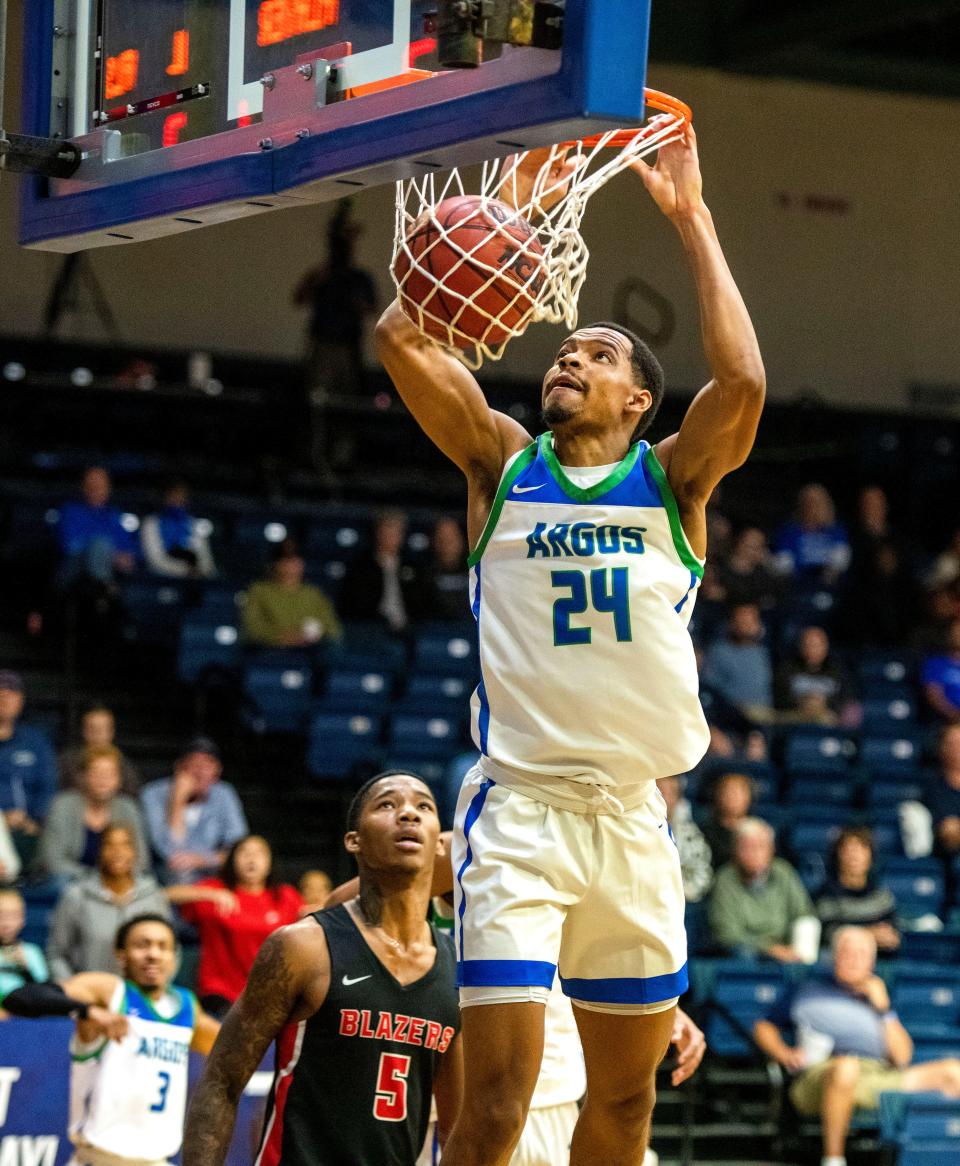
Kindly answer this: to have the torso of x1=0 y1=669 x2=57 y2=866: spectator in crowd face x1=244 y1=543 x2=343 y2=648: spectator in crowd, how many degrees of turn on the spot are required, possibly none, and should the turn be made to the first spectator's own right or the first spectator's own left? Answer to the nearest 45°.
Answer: approximately 135° to the first spectator's own left

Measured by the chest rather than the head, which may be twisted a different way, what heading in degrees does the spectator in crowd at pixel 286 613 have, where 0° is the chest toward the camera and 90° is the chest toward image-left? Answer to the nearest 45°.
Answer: approximately 0°

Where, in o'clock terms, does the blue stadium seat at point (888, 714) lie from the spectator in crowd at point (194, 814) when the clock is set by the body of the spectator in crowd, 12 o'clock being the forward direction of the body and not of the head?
The blue stadium seat is roughly at 8 o'clock from the spectator in crowd.

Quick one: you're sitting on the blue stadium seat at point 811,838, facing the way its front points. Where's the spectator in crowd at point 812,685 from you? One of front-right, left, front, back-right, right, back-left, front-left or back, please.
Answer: back
